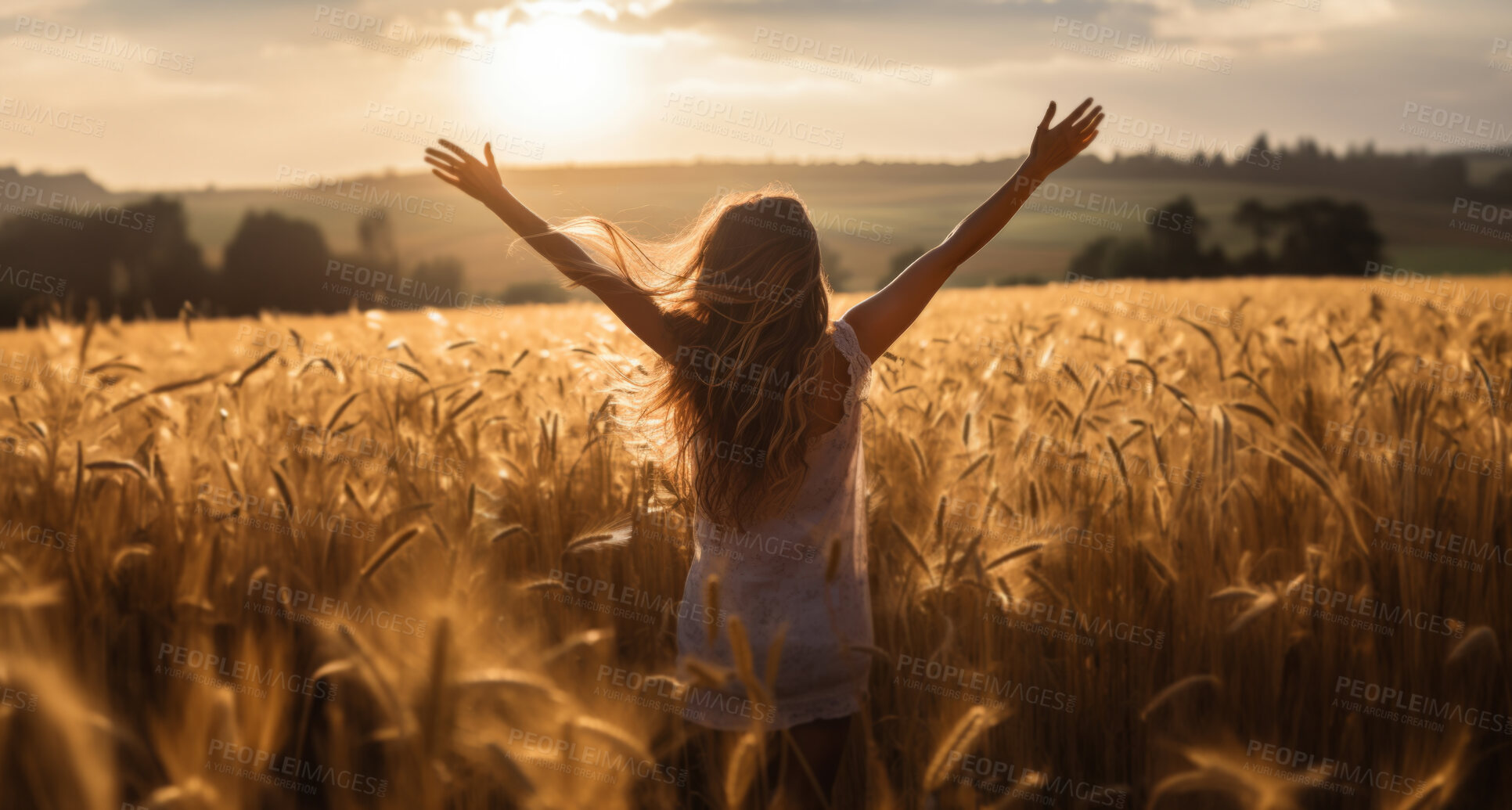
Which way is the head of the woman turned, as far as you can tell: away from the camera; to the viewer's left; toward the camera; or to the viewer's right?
away from the camera

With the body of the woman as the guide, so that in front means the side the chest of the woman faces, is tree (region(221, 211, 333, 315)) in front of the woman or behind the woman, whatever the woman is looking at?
in front

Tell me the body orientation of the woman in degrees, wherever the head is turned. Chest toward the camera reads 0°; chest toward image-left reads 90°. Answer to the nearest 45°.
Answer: approximately 180°
